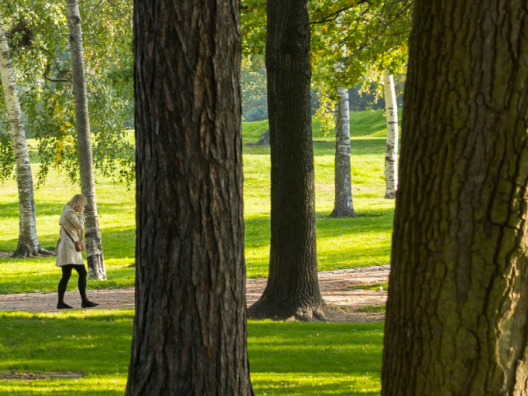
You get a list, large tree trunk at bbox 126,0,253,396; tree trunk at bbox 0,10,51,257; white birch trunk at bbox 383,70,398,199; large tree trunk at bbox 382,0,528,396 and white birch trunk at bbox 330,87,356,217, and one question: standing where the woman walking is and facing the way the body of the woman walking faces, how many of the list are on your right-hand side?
2

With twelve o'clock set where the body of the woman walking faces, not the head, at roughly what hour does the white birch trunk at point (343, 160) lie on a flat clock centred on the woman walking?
The white birch trunk is roughly at 10 o'clock from the woman walking.

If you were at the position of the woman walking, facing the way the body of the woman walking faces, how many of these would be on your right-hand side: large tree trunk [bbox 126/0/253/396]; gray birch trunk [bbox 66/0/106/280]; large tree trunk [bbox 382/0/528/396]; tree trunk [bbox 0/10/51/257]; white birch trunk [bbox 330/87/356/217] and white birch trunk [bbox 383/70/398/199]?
2

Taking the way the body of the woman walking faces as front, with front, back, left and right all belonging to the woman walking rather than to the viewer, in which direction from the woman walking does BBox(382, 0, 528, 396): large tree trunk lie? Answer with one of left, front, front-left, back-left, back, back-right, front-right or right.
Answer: right

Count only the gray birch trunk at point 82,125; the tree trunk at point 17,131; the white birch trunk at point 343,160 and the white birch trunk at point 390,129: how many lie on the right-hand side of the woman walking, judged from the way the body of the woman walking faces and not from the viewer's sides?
0

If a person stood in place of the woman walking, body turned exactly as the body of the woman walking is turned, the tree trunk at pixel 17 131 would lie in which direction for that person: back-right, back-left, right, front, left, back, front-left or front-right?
left

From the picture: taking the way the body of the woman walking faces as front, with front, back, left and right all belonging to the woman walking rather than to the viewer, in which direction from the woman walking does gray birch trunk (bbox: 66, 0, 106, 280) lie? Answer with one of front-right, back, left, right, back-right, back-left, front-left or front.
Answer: left

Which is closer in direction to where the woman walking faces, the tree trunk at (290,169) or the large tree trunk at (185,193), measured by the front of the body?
the tree trunk

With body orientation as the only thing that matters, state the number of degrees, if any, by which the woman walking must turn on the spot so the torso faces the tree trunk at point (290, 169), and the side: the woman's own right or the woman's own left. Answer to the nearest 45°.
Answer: approximately 45° to the woman's own right

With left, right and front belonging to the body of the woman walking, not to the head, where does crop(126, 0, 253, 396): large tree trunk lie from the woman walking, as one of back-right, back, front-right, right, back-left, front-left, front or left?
right

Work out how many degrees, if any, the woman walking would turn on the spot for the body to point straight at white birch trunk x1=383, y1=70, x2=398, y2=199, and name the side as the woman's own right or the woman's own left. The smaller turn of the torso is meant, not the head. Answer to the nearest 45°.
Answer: approximately 45° to the woman's own left

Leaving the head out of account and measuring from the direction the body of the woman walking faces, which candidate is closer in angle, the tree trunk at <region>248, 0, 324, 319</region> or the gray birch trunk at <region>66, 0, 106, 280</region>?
the tree trunk

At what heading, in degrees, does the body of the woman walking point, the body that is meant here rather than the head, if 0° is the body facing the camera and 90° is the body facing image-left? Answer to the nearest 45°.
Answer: approximately 270°
